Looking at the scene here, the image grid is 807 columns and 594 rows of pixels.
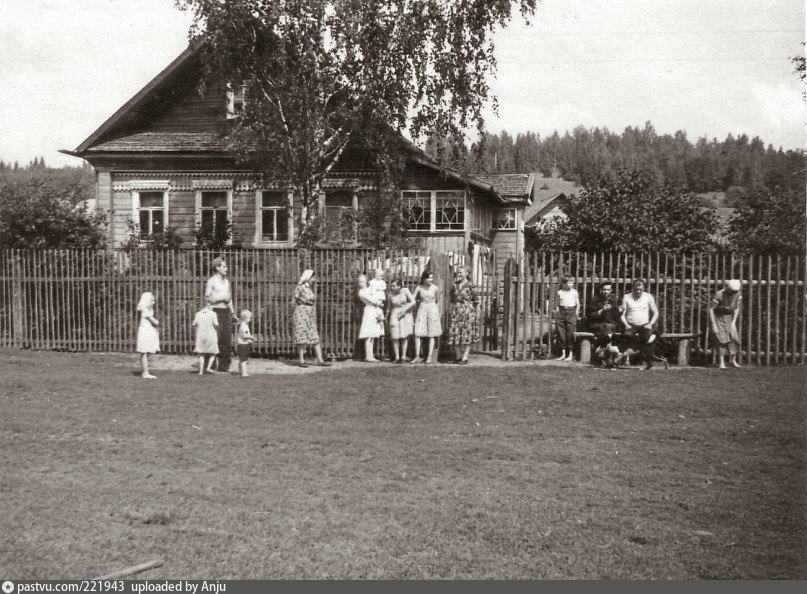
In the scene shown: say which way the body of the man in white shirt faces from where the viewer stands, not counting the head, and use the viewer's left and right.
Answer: facing the viewer

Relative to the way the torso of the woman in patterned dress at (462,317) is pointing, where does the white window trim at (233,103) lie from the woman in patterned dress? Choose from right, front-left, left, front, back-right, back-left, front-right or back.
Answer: back-right

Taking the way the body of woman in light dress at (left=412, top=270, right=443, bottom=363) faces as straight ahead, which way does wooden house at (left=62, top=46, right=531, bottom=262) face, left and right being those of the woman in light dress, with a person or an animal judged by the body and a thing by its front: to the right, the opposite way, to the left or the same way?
the same way

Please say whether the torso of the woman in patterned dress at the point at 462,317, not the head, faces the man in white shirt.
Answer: no

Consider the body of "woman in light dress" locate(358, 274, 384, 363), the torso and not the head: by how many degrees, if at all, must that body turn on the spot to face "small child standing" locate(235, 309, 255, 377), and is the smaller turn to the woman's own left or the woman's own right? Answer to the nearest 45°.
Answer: approximately 90° to the woman's own right

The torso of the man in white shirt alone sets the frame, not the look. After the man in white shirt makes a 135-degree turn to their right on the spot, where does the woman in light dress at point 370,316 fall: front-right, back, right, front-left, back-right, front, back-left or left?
front-left

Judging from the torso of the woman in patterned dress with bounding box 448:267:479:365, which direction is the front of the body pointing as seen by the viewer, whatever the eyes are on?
toward the camera

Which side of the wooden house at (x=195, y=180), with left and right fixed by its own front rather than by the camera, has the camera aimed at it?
front

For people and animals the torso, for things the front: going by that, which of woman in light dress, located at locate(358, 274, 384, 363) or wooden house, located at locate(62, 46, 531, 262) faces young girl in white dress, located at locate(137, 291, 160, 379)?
the wooden house

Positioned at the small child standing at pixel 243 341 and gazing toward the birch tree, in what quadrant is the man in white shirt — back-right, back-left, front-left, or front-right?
front-right

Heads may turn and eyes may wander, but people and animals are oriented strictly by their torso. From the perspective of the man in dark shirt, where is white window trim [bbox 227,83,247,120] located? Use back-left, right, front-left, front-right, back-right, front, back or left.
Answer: back-right

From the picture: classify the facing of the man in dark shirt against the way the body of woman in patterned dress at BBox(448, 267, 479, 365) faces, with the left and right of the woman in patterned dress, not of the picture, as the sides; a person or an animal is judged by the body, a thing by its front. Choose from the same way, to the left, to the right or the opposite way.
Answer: the same way

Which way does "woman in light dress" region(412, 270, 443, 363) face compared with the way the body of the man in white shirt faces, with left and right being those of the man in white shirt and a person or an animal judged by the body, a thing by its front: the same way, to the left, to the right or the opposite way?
the same way

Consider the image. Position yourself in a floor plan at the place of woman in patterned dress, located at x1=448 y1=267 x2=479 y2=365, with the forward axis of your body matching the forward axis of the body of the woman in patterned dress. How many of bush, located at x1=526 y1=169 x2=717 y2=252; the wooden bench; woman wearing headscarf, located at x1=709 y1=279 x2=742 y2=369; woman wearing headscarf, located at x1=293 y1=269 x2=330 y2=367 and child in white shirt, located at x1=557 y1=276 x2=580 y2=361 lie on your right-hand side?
1

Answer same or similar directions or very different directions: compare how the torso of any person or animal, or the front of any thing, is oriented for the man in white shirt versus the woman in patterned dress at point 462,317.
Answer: same or similar directions

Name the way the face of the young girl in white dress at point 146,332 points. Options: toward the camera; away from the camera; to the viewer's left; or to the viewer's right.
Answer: to the viewer's right

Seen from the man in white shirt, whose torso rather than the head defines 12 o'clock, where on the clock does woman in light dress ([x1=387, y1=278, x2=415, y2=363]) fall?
The woman in light dress is roughly at 3 o'clock from the man in white shirt.

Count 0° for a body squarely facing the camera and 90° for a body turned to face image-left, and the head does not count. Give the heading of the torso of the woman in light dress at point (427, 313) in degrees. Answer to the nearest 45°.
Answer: approximately 0°

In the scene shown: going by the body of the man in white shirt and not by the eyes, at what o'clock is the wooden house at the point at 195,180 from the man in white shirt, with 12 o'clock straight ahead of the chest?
The wooden house is roughly at 4 o'clock from the man in white shirt.

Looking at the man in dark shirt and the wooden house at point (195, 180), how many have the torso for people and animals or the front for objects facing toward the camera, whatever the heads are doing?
2

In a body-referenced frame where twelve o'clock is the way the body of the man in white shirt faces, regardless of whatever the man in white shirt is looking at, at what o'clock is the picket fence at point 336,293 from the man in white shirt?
The picket fence is roughly at 3 o'clock from the man in white shirt.
